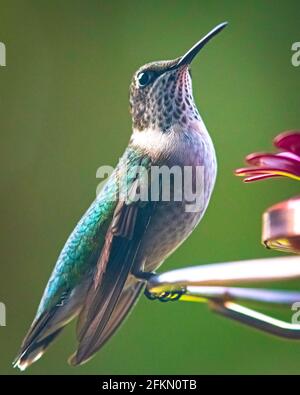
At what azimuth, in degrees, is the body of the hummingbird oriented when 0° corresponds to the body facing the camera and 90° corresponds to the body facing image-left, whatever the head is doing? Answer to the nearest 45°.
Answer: approximately 270°
